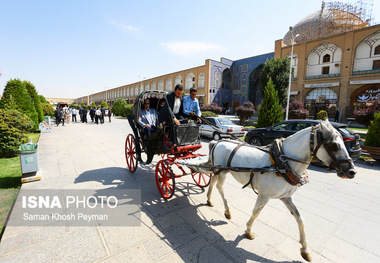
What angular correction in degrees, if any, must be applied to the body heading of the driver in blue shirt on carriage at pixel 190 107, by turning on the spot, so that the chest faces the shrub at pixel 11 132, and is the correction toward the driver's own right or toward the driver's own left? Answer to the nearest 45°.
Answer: approximately 135° to the driver's own right

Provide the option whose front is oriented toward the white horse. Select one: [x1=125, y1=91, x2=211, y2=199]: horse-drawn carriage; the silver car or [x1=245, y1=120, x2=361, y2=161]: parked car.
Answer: the horse-drawn carriage

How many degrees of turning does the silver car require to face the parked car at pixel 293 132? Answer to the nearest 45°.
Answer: approximately 180°

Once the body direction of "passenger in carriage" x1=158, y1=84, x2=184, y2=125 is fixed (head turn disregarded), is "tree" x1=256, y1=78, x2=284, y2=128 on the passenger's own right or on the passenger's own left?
on the passenger's own left

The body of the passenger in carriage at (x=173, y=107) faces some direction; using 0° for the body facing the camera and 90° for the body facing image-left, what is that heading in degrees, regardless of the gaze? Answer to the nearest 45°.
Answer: approximately 315°

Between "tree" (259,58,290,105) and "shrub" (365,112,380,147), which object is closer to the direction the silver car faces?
the tree

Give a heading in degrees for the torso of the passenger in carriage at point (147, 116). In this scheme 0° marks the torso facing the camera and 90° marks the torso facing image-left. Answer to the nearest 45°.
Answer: approximately 315°

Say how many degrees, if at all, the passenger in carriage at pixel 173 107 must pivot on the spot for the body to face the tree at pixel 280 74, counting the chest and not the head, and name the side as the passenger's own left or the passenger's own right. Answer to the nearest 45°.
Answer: approximately 90° to the passenger's own left

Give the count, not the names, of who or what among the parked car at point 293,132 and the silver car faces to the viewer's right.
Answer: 0

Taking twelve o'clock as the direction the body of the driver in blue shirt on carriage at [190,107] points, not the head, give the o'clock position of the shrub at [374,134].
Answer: The shrub is roughly at 10 o'clock from the driver in blue shirt on carriage.

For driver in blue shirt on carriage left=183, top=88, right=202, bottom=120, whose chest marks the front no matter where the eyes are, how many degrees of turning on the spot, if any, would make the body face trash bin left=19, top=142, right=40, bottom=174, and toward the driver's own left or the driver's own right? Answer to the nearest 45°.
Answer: approximately 135° to the driver's own right
